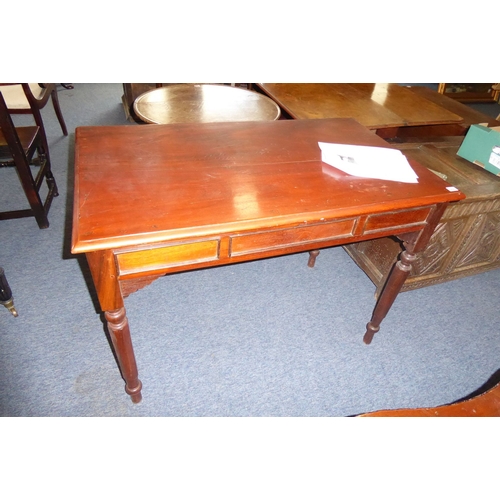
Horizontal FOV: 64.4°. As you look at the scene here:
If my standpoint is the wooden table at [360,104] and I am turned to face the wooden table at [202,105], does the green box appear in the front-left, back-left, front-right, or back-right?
back-left

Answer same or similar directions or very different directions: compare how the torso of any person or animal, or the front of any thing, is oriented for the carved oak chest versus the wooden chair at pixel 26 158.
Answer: very different directions

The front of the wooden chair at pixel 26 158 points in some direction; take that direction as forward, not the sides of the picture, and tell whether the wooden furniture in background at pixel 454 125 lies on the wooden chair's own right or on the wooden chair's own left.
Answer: on the wooden chair's own right

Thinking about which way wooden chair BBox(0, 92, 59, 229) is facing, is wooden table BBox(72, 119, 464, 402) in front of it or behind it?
behind

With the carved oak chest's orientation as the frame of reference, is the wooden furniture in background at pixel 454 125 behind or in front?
behind

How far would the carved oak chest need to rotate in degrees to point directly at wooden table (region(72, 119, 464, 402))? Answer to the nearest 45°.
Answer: approximately 90° to its right
